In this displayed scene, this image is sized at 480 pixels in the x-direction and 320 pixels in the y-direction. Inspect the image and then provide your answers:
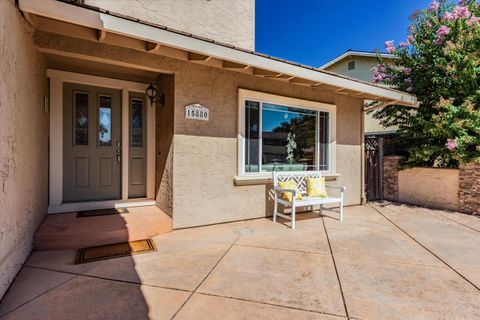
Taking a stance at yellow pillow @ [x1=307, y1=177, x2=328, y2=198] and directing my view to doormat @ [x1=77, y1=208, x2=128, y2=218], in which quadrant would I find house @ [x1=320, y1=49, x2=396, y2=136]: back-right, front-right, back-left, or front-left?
back-right

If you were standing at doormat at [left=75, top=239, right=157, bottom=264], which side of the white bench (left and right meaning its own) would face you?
right

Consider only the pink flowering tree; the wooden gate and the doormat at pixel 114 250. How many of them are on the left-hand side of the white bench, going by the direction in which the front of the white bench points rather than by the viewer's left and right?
2

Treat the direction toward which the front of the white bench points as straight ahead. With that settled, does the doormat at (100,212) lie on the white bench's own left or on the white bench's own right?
on the white bench's own right

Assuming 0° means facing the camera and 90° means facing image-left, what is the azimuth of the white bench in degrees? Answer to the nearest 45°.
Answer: approximately 315°

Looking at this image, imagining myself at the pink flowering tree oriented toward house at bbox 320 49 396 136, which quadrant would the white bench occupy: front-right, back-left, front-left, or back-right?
back-left

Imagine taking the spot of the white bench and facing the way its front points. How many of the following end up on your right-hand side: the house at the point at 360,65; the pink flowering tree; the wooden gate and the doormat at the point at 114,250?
1

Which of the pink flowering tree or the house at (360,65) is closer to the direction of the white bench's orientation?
the pink flowering tree

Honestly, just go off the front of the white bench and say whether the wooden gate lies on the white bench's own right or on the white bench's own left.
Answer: on the white bench's own left

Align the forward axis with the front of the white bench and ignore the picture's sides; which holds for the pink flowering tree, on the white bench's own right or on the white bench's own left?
on the white bench's own left

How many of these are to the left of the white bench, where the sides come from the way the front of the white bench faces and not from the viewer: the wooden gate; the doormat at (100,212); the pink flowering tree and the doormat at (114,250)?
2

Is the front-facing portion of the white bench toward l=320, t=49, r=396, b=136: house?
no

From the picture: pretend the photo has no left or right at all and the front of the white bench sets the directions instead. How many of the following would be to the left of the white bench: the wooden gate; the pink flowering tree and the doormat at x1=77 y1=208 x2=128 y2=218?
2

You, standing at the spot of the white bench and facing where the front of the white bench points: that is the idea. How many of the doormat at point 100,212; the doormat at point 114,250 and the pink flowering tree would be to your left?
1
